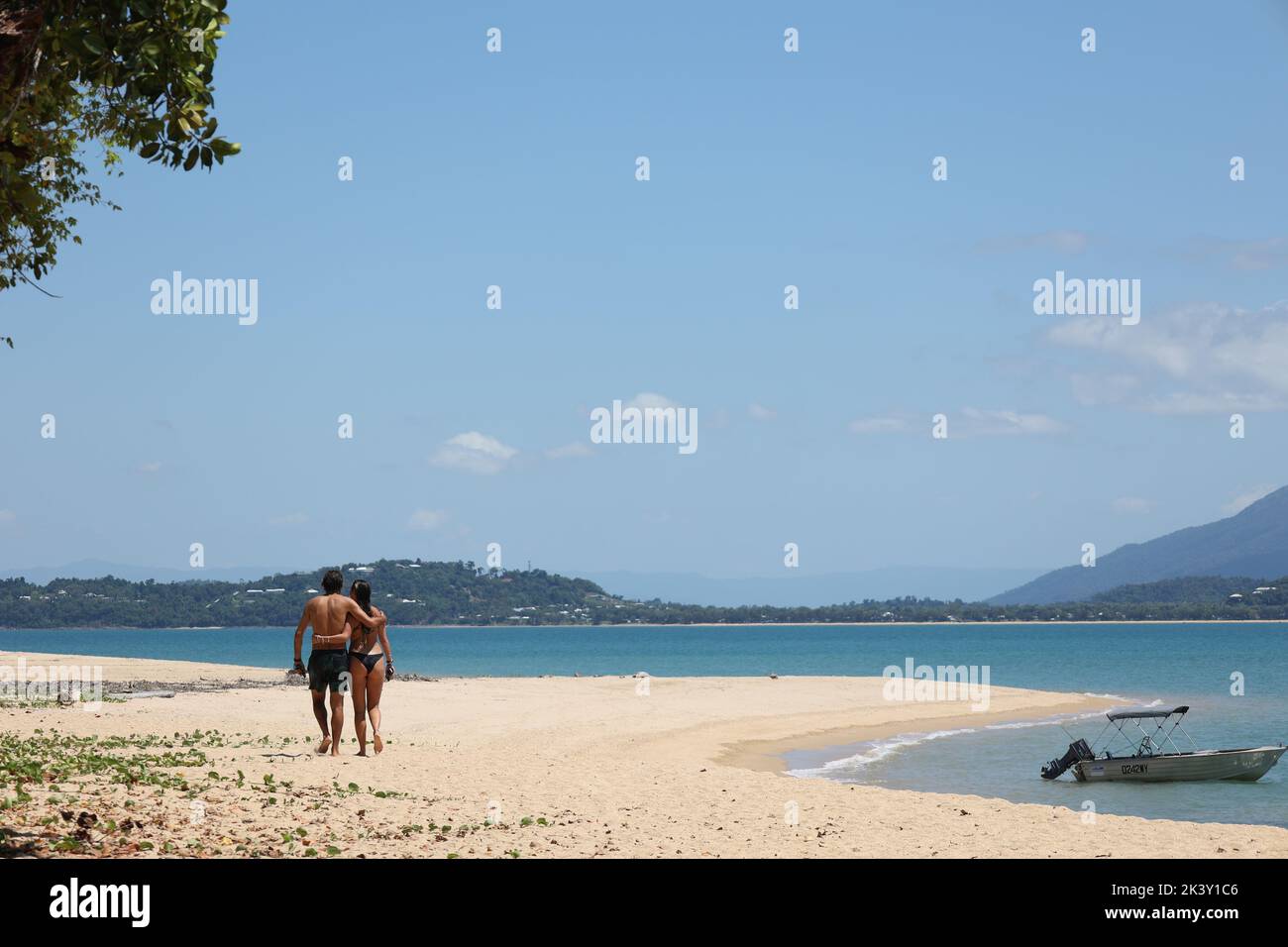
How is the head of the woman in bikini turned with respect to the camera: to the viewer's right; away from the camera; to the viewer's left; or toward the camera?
away from the camera

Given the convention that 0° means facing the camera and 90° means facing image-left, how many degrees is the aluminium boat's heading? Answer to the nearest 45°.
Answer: approximately 270°

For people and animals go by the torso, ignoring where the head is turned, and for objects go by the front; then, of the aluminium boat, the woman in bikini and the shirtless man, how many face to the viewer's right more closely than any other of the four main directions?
1

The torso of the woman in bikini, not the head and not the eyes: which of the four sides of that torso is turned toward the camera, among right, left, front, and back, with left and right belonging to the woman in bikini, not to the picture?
back

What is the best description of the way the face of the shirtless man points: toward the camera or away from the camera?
away from the camera

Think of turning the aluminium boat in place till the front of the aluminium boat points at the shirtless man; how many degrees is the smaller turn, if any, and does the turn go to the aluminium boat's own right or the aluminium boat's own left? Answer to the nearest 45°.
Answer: approximately 135° to the aluminium boat's own right

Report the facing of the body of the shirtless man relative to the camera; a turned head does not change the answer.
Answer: away from the camera

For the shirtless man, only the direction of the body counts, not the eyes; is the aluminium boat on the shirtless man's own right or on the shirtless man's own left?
on the shirtless man's own right
